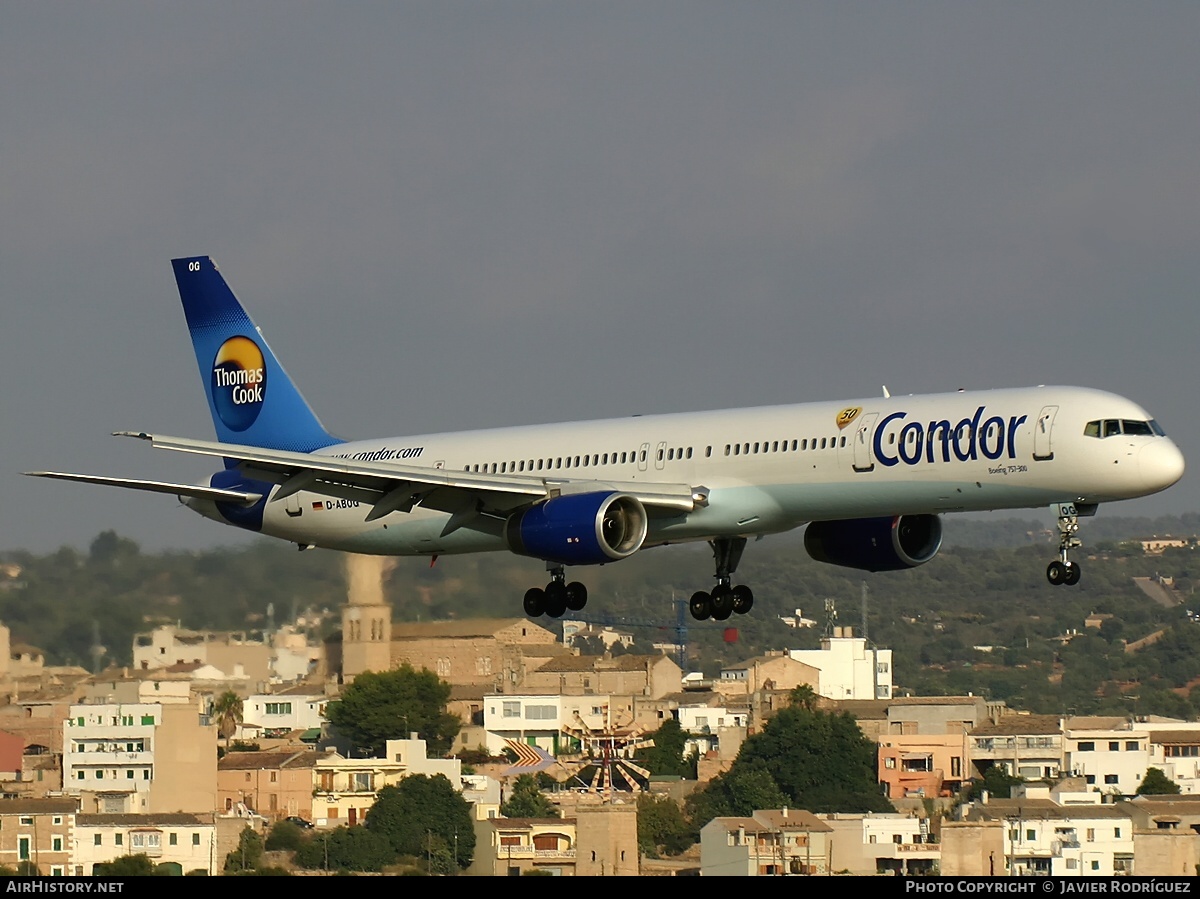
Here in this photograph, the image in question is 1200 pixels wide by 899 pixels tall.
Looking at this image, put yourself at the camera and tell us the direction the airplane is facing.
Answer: facing the viewer and to the right of the viewer
